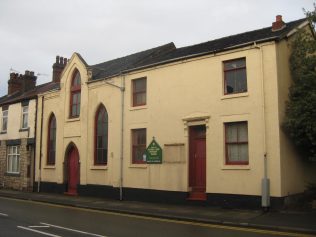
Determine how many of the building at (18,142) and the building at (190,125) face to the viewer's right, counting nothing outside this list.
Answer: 0

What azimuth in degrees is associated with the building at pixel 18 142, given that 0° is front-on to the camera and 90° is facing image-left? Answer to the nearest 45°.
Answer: approximately 45°

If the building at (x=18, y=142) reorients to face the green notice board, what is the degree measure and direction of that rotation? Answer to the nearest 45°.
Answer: approximately 90° to its left

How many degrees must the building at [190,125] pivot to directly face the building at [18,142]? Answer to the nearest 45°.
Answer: approximately 90° to its right

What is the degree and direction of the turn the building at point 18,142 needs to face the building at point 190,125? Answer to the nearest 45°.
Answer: approximately 90° to its left
